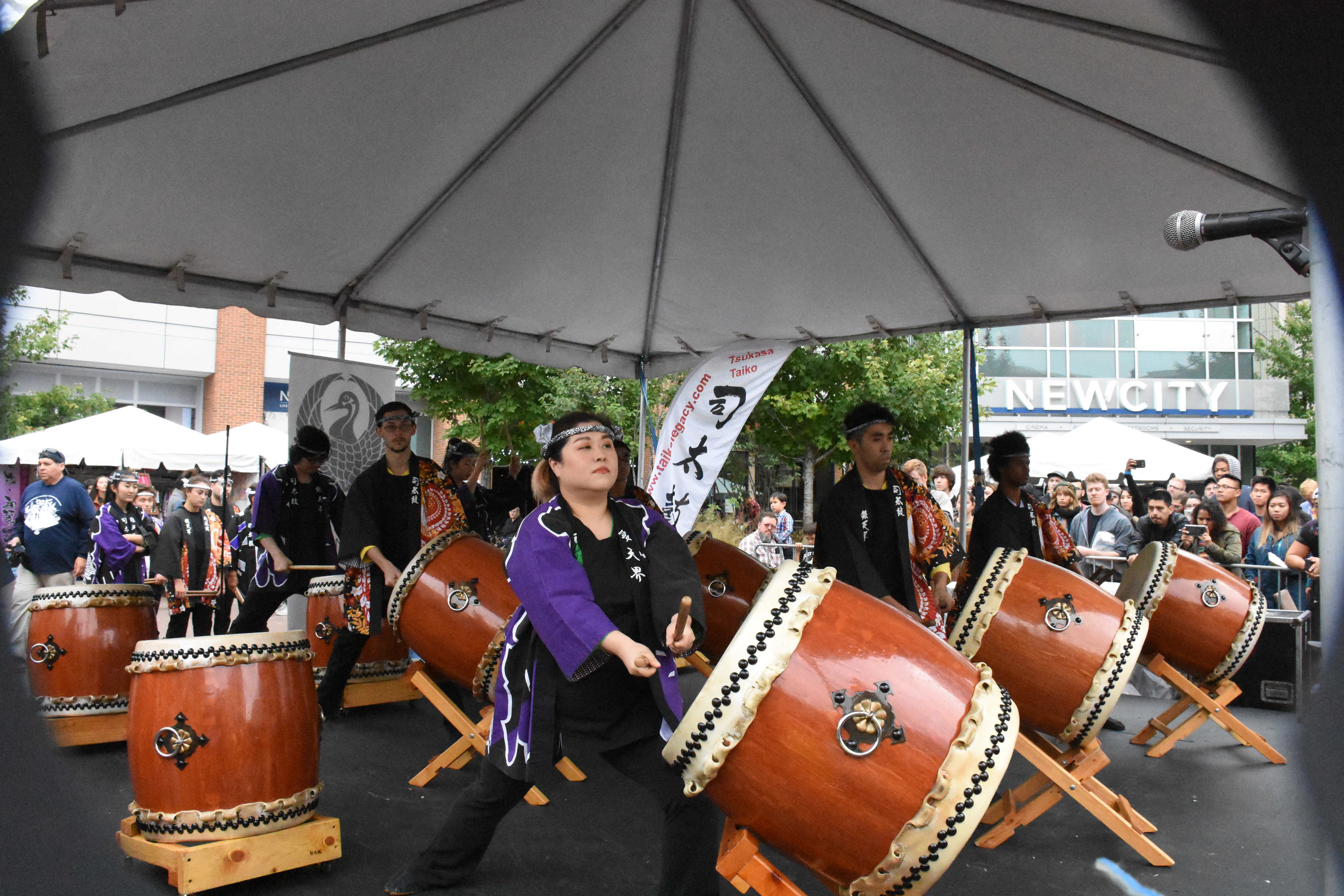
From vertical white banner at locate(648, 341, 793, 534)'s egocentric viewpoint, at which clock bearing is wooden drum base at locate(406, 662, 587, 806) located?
The wooden drum base is roughly at 1 o'clock from the vertical white banner.

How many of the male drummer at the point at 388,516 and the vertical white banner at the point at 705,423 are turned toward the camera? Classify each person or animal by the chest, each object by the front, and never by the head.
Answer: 2

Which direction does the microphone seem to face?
to the viewer's left

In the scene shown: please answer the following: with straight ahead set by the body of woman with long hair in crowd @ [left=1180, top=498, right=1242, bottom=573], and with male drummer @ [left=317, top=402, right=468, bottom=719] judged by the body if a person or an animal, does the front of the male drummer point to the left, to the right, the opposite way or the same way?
to the left

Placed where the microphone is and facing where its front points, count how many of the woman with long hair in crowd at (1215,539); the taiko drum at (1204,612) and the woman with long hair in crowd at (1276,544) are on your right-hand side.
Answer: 3

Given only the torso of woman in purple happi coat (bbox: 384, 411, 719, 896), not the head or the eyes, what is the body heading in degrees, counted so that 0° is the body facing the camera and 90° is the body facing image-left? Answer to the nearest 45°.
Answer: approximately 315°

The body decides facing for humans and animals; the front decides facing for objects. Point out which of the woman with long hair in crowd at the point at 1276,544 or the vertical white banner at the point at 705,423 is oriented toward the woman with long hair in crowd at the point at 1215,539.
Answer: the woman with long hair in crowd at the point at 1276,544

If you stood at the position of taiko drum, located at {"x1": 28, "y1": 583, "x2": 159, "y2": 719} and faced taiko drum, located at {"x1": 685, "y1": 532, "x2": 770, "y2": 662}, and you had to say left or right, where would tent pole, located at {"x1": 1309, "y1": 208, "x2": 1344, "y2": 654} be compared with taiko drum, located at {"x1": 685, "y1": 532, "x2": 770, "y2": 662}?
right

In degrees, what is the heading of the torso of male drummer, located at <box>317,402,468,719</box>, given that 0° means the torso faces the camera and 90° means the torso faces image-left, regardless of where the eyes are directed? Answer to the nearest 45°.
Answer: approximately 0°
